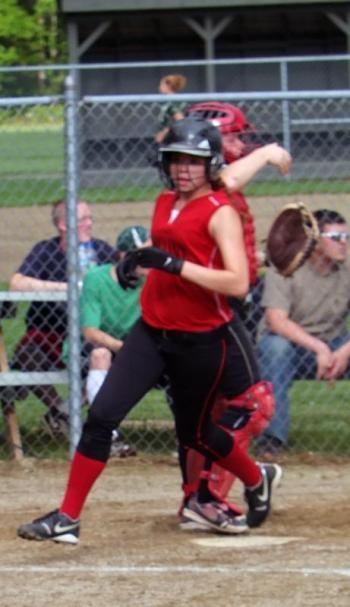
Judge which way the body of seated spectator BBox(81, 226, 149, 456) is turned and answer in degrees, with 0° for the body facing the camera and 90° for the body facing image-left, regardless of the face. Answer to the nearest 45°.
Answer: approximately 315°

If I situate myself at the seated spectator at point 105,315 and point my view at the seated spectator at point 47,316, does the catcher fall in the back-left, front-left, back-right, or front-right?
back-left

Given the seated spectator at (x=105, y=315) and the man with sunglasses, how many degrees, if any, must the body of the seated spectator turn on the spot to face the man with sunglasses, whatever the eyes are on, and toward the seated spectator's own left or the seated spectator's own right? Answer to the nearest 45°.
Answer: approximately 45° to the seated spectator's own left

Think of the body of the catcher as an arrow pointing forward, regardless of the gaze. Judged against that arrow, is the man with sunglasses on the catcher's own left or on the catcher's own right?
on the catcher's own left

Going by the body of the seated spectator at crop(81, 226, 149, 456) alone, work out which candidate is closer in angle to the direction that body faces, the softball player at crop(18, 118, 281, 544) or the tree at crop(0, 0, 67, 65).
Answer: the softball player

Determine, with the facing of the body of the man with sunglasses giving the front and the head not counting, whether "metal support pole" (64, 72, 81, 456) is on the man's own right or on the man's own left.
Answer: on the man's own right
